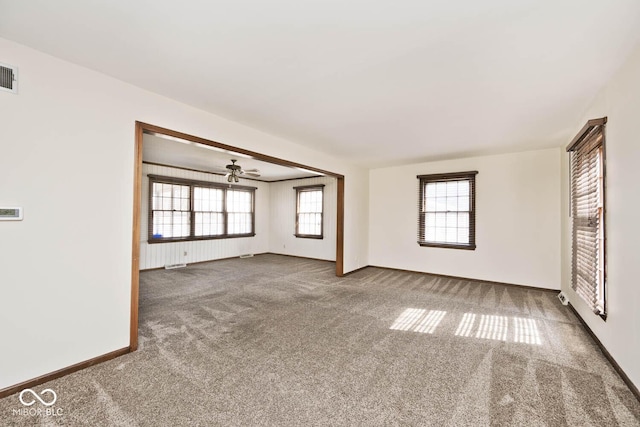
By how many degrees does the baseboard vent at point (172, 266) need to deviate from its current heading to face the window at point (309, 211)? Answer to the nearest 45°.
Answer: approximately 45° to its left

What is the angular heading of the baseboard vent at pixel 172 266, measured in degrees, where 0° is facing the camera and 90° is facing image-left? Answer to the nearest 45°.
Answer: approximately 315°

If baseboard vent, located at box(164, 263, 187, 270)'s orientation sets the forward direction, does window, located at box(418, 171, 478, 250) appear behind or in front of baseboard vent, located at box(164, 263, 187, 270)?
in front
